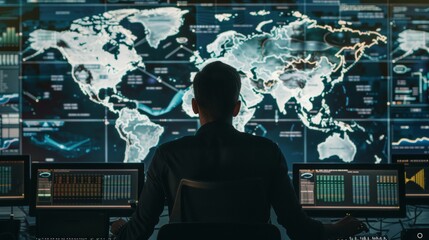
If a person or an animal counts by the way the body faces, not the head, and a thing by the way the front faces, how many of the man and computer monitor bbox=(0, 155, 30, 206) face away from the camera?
1

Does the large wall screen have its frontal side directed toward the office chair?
yes

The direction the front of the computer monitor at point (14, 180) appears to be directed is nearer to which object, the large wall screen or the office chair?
the office chair

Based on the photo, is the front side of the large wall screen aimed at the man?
yes

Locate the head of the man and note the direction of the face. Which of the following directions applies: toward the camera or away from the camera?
away from the camera

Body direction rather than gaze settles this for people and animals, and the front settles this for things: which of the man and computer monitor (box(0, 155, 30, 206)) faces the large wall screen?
the man

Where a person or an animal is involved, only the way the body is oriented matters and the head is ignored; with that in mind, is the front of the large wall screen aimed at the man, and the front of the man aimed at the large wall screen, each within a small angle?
yes

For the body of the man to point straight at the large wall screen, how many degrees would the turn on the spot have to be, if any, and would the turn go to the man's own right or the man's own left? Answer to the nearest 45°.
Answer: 0° — they already face it

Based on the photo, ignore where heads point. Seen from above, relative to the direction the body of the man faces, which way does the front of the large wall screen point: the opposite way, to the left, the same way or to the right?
the opposite way

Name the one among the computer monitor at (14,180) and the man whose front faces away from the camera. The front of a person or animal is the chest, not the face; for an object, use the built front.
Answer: the man

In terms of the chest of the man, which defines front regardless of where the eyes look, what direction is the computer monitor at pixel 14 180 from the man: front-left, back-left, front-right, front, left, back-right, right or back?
front-left

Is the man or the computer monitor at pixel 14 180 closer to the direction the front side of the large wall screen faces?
the man

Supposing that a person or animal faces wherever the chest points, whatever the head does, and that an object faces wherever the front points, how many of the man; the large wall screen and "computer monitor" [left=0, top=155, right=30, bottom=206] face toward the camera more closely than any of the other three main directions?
2

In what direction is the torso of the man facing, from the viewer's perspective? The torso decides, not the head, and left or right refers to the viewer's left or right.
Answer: facing away from the viewer
